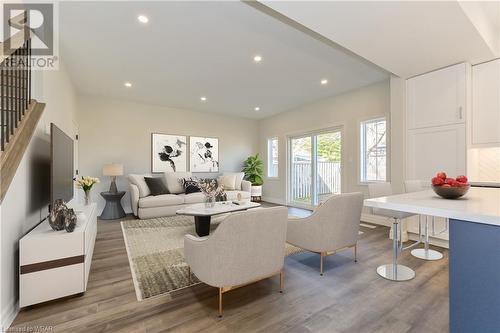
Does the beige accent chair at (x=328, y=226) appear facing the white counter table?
no

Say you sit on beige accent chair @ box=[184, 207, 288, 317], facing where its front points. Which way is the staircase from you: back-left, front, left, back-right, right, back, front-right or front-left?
front-left

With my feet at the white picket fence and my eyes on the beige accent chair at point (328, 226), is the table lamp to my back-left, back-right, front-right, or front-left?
front-right

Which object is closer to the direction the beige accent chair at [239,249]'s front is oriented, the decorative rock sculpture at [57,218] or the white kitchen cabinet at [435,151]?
the decorative rock sculpture

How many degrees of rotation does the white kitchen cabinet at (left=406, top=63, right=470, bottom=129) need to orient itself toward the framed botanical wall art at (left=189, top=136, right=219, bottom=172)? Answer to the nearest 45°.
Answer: approximately 45° to its right

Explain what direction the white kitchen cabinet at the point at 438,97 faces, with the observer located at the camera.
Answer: facing the viewer and to the left of the viewer

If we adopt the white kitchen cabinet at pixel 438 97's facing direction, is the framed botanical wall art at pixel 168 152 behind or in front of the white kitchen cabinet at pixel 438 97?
in front

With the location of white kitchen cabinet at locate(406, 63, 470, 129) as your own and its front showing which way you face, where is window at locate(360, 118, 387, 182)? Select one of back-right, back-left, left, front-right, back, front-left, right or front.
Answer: right

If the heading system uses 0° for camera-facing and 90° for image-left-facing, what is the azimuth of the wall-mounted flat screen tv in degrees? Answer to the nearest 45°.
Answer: approximately 270°

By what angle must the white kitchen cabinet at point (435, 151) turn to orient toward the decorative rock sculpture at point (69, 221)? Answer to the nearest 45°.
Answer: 0° — it already faces it

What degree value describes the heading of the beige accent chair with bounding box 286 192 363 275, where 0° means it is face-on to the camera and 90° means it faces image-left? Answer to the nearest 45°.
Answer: approximately 135°

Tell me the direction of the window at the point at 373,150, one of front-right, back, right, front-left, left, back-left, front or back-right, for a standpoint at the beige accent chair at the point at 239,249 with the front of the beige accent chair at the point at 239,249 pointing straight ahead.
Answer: right

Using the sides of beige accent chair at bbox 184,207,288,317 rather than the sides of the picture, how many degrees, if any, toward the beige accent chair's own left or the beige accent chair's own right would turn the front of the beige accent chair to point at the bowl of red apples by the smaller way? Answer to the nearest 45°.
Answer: approximately 135° to the beige accent chair's own right

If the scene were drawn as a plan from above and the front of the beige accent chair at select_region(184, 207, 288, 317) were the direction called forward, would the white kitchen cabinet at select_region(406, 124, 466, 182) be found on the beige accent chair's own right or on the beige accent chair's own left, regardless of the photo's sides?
on the beige accent chair's own right

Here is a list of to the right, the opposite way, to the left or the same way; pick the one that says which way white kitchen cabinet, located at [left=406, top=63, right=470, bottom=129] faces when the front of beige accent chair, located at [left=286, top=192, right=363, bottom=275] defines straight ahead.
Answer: to the left

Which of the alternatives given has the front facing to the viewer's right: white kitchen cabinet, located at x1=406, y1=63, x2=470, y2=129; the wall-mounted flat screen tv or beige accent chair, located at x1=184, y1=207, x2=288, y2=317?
the wall-mounted flat screen tv

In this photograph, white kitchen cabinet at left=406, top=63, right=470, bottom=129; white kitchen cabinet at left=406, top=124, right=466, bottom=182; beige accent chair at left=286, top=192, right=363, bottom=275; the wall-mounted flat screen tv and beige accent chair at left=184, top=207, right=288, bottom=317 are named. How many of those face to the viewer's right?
1

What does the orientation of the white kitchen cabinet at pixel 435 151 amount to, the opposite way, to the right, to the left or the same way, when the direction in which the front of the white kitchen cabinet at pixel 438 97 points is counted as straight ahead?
the same way

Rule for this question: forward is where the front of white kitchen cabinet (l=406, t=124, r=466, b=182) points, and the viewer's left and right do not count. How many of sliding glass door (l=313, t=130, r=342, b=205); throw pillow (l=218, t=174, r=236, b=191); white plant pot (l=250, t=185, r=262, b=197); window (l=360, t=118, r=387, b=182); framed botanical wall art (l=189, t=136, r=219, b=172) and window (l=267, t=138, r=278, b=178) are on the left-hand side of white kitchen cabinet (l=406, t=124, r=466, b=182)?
0
